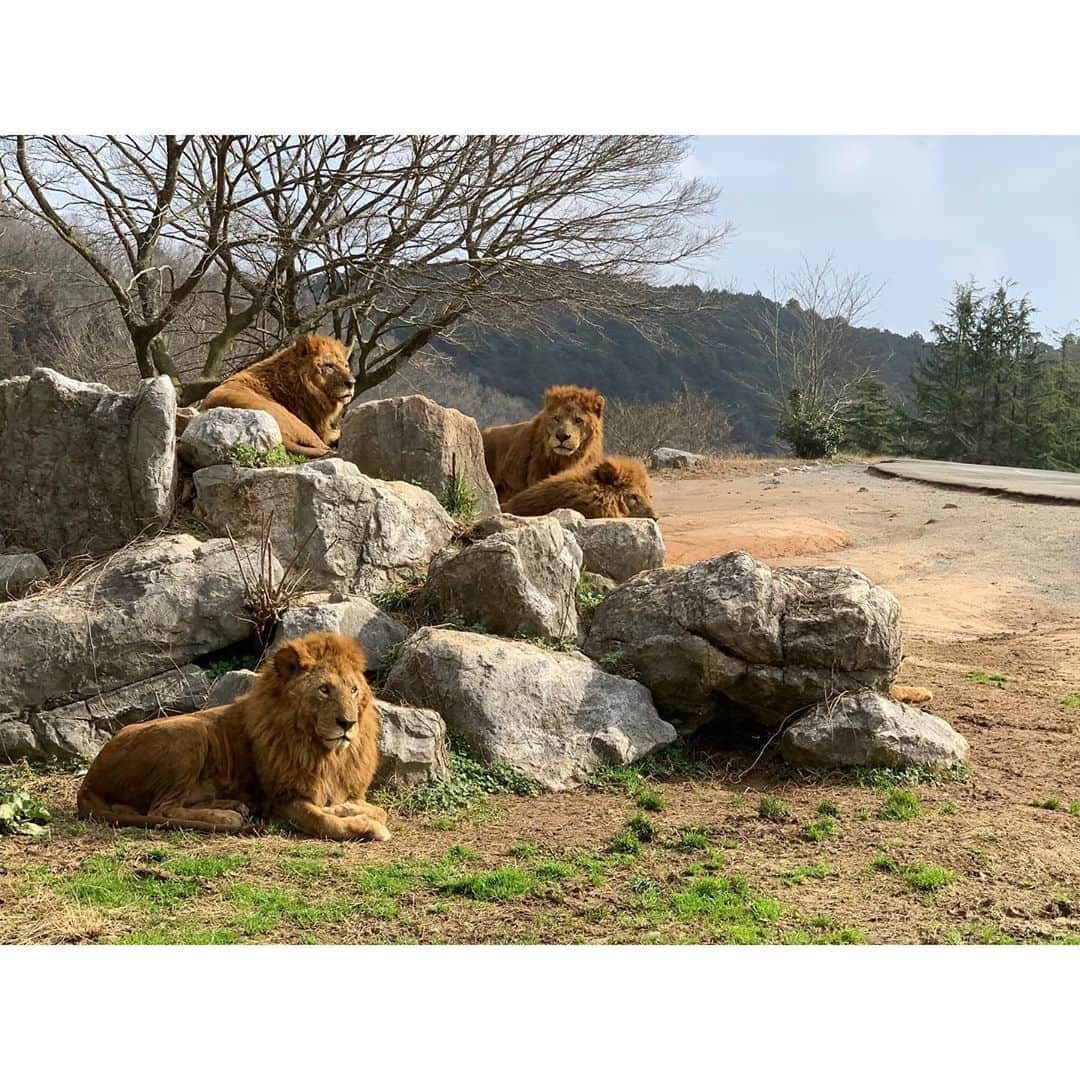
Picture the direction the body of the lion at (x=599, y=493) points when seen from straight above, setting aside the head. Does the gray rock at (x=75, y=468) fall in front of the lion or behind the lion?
behind

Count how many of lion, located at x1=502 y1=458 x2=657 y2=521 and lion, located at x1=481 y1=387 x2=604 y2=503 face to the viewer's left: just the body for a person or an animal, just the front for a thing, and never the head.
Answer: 0

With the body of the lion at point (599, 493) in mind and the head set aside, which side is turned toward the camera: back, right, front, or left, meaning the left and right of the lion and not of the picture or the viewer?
right

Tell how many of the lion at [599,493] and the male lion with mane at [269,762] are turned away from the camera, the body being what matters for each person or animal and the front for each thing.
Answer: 0

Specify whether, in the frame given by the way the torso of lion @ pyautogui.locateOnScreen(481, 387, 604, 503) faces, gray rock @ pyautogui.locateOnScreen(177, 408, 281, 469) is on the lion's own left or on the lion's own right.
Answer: on the lion's own right

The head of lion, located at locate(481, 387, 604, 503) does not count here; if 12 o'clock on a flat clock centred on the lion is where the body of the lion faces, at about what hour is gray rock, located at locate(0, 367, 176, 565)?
The gray rock is roughly at 3 o'clock from the lion.

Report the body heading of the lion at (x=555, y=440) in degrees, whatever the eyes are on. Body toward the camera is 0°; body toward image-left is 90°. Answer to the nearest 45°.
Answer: approximately 315°

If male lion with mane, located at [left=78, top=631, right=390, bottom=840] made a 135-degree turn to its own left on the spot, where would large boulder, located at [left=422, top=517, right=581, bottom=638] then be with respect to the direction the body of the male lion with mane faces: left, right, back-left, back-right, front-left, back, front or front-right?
front-right

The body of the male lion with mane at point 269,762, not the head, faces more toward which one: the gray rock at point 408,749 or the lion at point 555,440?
the gray rock

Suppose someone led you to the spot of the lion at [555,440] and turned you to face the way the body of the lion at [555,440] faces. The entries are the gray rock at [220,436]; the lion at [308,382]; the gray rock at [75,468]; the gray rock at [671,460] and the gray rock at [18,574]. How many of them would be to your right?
4

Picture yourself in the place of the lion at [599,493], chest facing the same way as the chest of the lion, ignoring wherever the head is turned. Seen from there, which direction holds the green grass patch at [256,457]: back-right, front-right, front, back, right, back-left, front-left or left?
back-right

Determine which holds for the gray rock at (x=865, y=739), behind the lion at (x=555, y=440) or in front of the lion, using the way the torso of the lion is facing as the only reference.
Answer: in front
